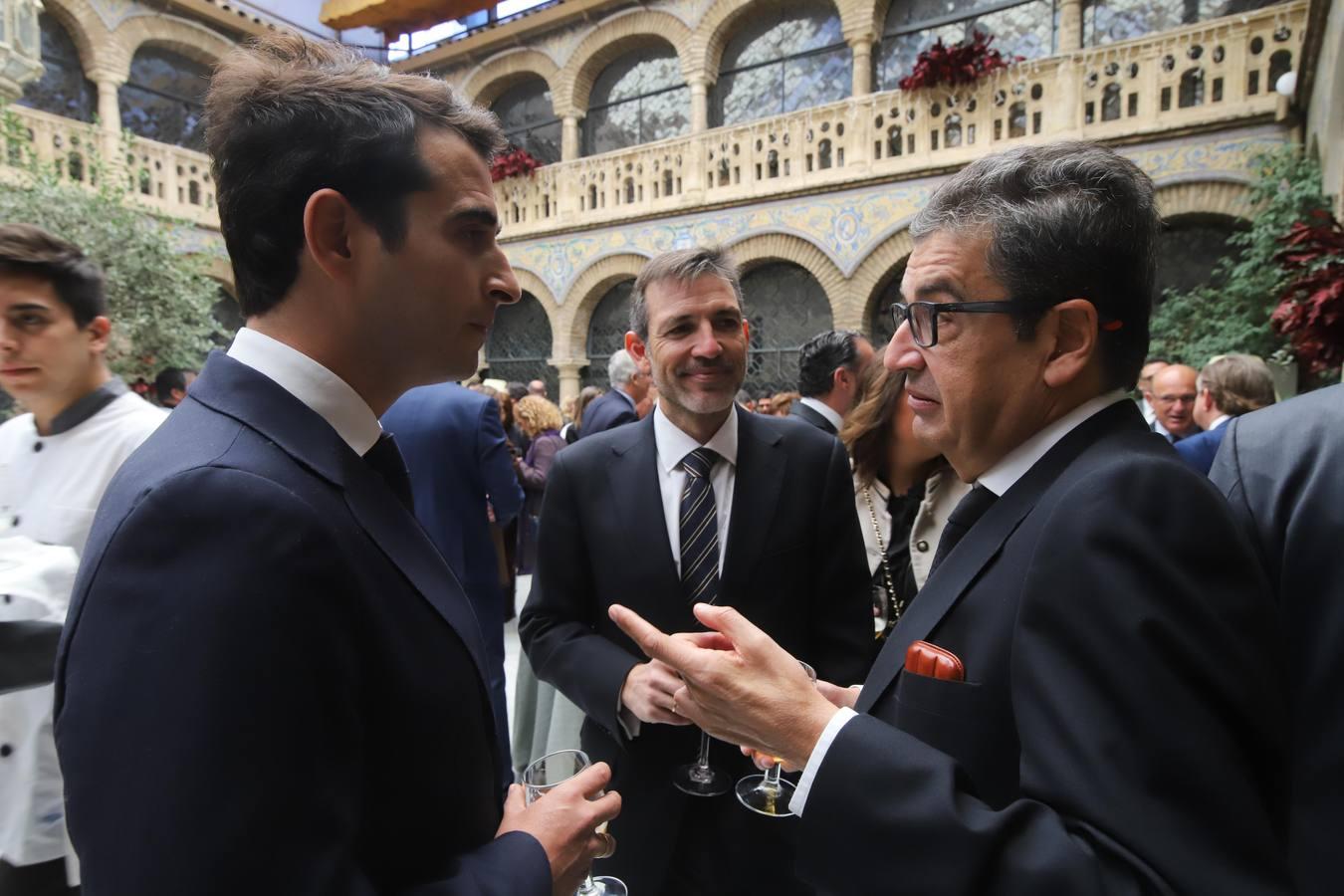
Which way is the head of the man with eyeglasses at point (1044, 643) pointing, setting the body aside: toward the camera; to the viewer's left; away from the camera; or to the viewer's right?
to the viewer's left

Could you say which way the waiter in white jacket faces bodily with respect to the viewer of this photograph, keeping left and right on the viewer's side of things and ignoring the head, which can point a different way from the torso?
facing the viewer and to the left of the viewer

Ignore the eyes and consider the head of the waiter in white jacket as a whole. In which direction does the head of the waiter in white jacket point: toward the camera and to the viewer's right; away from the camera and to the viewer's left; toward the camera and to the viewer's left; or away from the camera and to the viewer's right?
toward the camera and to the viewer's left

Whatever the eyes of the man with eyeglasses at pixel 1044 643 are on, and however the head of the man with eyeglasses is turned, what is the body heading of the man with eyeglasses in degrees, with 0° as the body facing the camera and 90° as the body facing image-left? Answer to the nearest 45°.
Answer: approximately 90°

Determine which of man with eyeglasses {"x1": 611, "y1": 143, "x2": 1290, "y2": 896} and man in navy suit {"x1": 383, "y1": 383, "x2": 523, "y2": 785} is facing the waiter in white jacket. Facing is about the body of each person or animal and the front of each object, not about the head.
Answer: the man with eyeglasses

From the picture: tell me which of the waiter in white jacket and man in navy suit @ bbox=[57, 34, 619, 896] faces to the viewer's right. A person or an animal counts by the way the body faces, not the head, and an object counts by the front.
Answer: the man in navy suit

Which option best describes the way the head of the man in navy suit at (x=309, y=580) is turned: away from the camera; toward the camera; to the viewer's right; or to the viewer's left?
to the viewer's right

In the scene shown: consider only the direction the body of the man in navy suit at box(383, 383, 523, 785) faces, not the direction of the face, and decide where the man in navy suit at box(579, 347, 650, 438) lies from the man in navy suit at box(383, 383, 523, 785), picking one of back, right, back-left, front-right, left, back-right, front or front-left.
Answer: front

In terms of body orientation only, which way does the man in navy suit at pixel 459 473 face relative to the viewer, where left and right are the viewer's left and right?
facing away from the viewer and to the right of the viewer

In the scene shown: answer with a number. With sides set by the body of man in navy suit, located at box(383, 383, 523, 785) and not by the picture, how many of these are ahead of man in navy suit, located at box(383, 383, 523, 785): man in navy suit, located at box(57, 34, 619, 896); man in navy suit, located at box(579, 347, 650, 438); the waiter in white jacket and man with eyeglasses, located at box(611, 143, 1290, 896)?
1

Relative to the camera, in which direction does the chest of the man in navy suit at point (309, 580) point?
to the viewer's right

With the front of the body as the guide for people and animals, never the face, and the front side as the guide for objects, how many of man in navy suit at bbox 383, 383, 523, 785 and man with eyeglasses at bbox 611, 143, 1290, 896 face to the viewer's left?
1

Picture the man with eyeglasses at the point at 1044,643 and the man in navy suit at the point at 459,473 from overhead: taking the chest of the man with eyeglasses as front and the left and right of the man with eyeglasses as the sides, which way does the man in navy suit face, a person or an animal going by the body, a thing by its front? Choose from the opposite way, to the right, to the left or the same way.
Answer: to the right

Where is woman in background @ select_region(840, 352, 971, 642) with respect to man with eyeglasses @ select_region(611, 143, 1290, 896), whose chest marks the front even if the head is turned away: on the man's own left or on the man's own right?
on the man's own right

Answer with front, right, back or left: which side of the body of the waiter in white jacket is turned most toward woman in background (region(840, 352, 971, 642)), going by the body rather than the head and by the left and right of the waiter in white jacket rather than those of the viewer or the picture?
left

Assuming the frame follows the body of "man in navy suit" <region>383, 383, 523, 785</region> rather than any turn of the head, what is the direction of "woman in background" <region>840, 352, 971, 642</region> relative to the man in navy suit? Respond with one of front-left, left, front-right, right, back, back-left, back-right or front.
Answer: right

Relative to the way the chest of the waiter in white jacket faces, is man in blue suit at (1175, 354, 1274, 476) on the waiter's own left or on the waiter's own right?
on the waiter's own left

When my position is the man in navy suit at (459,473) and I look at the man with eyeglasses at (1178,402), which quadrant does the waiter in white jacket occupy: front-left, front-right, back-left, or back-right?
back-right

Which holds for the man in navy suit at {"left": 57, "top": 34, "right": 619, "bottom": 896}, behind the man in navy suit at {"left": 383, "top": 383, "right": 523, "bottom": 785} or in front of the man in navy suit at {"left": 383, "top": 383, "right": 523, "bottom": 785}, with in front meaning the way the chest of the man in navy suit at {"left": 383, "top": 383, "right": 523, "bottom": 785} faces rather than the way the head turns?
behind
